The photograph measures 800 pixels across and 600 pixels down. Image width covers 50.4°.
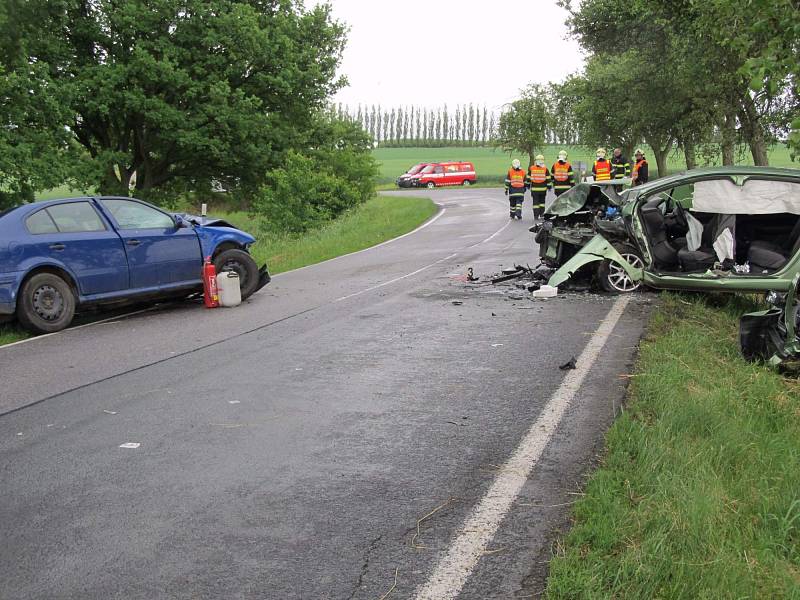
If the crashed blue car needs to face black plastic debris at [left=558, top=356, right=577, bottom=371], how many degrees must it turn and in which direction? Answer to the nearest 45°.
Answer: approximately 90° to its right

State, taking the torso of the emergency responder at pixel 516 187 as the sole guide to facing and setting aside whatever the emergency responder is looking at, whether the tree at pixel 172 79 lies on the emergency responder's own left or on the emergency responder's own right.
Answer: on the emergency responder's own right

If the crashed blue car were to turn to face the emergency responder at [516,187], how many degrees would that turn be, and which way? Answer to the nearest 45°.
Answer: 0° — it already faces them

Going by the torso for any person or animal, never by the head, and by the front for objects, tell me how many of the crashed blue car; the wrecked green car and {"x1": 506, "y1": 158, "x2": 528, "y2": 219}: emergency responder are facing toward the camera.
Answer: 1

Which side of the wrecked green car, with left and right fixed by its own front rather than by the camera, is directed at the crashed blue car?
front

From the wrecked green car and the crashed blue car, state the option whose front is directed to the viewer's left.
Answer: the wrecked green car

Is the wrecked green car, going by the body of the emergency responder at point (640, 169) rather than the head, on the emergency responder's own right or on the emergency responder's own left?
on the emergency responder's own left

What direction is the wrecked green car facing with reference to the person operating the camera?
facing to the left of the viewer

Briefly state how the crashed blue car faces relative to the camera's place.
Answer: facing away from the viewer and to the right of the viewer

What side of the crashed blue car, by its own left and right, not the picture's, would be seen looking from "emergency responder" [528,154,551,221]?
front

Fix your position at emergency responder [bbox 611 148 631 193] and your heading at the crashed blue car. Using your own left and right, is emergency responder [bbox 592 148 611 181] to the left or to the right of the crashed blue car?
right
